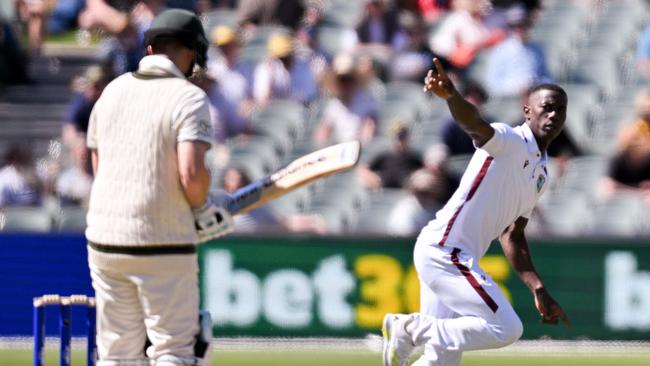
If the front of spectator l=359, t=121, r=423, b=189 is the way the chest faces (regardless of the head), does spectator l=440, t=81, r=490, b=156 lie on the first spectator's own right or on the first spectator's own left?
on the first spectator's own left

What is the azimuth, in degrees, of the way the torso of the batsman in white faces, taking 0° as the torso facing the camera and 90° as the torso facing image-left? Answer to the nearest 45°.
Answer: approximately 225°

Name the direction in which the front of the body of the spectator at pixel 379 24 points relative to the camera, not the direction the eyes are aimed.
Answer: toward the camera

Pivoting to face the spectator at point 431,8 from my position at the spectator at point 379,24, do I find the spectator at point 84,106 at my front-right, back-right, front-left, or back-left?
back-left

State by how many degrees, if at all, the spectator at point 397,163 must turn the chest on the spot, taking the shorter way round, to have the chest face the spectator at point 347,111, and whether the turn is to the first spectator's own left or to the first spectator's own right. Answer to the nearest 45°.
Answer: approximately 135° to the first spectator's own right

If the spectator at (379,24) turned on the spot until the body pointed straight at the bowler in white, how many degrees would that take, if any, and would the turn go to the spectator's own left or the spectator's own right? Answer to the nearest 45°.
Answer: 0° — they already face them

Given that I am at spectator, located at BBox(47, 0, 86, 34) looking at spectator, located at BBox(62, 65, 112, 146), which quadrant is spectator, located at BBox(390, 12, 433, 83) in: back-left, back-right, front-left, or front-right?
front-left

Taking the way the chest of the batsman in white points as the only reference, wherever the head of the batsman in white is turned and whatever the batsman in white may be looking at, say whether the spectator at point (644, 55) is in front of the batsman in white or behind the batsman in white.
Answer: in front

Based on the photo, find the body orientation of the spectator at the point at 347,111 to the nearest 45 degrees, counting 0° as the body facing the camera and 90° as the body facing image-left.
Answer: approximately 0°

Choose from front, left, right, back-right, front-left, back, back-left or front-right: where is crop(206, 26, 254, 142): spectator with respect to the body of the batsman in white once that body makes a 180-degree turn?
back-right

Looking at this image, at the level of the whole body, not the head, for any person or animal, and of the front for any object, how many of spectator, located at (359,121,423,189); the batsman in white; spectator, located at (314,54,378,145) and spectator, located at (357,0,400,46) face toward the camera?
3
